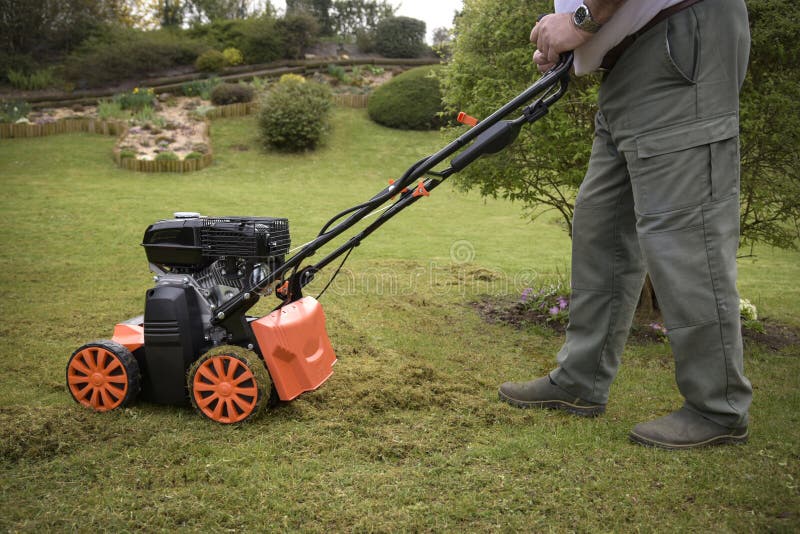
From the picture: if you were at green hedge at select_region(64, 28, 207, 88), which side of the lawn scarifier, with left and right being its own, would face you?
right

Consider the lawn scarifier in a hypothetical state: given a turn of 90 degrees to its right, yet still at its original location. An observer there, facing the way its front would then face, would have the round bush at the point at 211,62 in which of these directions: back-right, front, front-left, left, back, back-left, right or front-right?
front

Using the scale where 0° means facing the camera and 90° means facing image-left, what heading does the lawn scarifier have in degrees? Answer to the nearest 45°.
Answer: approximately 90°

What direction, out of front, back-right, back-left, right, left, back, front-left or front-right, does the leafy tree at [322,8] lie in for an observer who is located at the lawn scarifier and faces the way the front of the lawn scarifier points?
right

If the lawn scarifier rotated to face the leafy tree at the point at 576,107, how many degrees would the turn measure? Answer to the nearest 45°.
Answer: approximately 135° to its right

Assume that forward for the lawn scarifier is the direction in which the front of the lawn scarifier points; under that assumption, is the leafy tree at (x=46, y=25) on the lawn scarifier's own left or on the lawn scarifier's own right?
on the lawn scarifier's own right

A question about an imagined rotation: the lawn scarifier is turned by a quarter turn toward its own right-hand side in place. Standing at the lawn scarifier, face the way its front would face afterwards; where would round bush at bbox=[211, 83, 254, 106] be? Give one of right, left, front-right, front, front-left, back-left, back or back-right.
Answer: front

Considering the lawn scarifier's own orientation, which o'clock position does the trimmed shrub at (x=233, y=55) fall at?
The trimmed shrub is roughly at 3 o'clock from the lawn scarifier.

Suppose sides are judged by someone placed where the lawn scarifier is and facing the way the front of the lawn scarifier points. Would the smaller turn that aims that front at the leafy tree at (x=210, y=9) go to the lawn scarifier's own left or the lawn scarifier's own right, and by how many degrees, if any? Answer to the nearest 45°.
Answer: approximately 90° to the lawn scarifier's own right

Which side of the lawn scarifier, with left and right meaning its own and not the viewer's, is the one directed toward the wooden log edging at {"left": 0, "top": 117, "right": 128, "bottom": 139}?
right

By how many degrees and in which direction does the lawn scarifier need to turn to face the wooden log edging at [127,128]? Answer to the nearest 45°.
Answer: approximately 90° to its right
